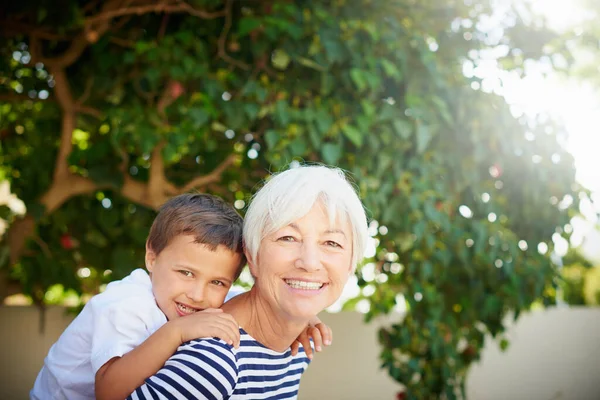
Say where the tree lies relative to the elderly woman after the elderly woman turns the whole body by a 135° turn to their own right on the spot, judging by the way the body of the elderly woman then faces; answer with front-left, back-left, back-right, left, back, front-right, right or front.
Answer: right

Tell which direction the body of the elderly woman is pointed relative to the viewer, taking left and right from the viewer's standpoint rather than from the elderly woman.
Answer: facing the viewer and to the right of the viewer
